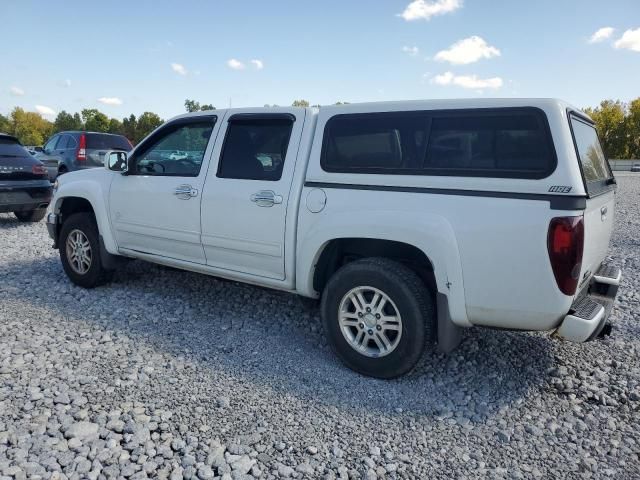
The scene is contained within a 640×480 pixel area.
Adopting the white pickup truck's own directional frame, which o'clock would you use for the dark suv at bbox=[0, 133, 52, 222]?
The dark suv is roughly at 12 o'clock from the white pickup truck.

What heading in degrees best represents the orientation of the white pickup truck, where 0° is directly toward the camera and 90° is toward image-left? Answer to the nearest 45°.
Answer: approximately 135°

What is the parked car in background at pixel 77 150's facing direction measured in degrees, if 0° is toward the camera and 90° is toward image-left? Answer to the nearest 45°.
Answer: approximately 135°

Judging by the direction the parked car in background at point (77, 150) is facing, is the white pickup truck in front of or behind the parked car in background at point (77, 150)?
behind

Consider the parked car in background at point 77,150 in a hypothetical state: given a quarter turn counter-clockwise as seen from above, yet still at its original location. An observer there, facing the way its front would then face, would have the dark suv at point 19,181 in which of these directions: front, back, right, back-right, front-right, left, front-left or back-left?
front-left

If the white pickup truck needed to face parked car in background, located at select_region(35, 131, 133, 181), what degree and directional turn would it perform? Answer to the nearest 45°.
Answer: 0° — it already faces it
